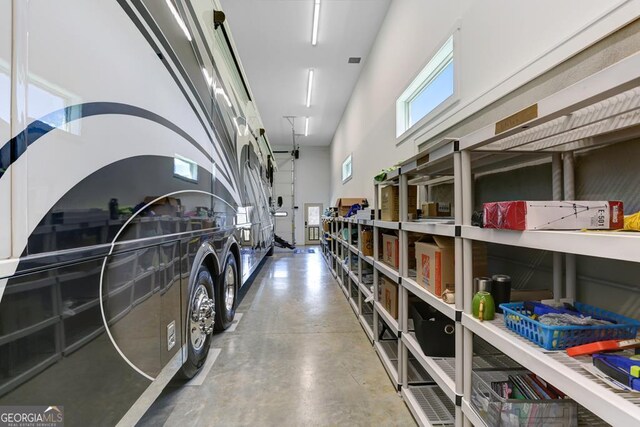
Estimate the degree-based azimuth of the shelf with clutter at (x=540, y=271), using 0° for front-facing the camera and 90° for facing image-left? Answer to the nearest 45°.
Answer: approximately 45°

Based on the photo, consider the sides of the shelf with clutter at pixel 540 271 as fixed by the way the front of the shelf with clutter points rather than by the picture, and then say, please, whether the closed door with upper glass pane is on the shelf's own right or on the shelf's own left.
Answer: on the shelf's own right

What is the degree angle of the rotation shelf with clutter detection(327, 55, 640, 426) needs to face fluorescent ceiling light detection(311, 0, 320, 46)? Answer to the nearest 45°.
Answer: approximately 90° to its right

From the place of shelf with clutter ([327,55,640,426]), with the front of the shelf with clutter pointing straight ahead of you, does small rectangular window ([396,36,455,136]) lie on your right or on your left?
on your right

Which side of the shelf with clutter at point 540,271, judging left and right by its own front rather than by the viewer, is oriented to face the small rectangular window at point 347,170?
right
